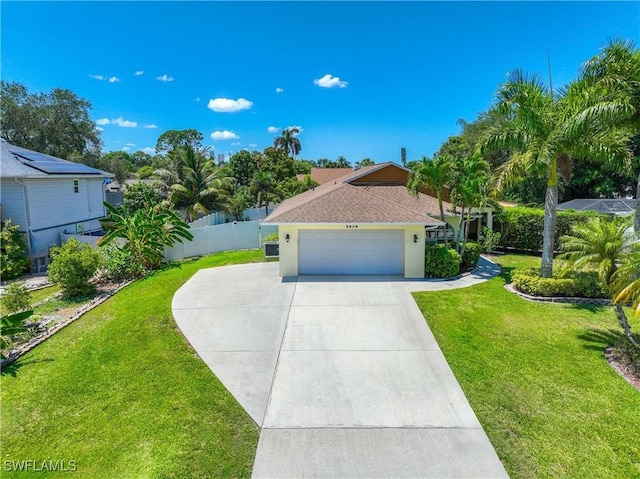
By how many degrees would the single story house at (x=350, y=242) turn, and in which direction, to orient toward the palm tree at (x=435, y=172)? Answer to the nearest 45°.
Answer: approximately 90° to its left

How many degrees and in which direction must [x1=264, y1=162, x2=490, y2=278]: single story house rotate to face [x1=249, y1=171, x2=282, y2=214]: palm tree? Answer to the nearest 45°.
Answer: approximately 135° to its right

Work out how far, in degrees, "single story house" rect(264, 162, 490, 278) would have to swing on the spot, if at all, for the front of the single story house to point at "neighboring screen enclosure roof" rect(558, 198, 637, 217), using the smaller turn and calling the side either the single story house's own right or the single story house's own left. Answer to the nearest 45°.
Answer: approximately 135° to the single story house's own left

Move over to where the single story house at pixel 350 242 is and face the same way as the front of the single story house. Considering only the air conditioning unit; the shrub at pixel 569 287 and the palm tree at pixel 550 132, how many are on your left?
2

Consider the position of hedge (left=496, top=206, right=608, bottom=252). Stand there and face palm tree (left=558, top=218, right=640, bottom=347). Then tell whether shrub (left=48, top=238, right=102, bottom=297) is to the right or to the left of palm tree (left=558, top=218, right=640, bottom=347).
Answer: right

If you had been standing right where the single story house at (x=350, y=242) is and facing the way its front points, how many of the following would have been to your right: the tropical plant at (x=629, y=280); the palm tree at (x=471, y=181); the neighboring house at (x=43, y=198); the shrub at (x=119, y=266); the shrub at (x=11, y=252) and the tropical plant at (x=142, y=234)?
4

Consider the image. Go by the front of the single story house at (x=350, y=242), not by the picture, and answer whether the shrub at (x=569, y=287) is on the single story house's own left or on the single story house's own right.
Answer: on the single story house's own left

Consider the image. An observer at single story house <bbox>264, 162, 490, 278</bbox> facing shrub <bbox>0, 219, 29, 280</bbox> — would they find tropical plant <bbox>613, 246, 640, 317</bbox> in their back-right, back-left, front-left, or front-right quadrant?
back-left

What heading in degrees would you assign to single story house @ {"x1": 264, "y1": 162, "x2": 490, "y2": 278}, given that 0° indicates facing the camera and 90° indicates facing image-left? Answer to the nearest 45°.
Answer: approximately 0°

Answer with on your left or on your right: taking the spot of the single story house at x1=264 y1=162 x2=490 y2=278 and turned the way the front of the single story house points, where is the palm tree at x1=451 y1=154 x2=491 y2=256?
on your left

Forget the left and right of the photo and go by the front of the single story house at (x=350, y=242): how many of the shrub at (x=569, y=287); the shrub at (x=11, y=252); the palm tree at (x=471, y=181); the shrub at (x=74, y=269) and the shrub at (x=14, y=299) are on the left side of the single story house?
2

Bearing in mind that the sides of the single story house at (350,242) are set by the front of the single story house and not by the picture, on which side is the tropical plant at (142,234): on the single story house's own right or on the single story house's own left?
on the single story house's own right

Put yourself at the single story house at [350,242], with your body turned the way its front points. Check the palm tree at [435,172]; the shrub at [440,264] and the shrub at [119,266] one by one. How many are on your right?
1

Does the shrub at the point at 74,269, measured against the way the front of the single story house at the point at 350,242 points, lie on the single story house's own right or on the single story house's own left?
on the single story house's own right
